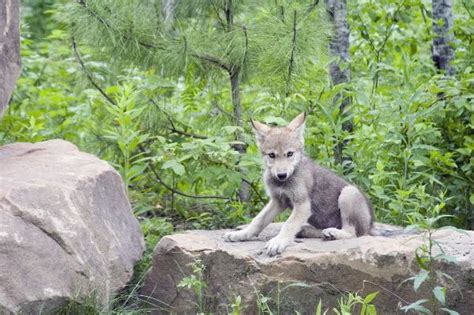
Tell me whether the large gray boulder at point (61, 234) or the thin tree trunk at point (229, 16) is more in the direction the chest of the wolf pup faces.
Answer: the large gray boulder

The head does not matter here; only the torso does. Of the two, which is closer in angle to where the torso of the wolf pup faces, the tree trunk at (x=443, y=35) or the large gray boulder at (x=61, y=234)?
the large gray boulder

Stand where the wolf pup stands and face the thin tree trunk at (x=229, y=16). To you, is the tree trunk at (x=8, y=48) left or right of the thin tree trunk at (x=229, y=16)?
left

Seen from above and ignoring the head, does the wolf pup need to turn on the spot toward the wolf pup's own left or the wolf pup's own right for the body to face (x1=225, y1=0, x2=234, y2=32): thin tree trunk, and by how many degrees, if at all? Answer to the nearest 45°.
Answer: approximately 90° to the wolf pup's own right

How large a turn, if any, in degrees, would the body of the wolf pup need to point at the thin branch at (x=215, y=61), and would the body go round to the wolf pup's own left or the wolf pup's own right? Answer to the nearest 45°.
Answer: approximately 90° to the wolf pup's own right

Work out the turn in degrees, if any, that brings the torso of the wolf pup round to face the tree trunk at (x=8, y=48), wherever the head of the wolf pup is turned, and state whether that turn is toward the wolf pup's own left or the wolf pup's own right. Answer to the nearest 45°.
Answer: approximately 45° to the wolf pup's own right

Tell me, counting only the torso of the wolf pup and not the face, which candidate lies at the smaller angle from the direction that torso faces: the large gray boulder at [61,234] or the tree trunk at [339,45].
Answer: the large gray boulder

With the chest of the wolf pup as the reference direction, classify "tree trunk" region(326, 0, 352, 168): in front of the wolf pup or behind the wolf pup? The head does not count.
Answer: behind

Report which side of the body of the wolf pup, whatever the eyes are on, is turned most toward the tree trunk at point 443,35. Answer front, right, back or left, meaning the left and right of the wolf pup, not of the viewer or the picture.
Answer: back

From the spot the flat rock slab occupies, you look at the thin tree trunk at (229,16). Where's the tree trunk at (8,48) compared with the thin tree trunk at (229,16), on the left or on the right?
left

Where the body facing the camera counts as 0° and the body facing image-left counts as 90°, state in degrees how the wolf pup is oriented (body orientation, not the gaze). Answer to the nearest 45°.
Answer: approximately 45°
